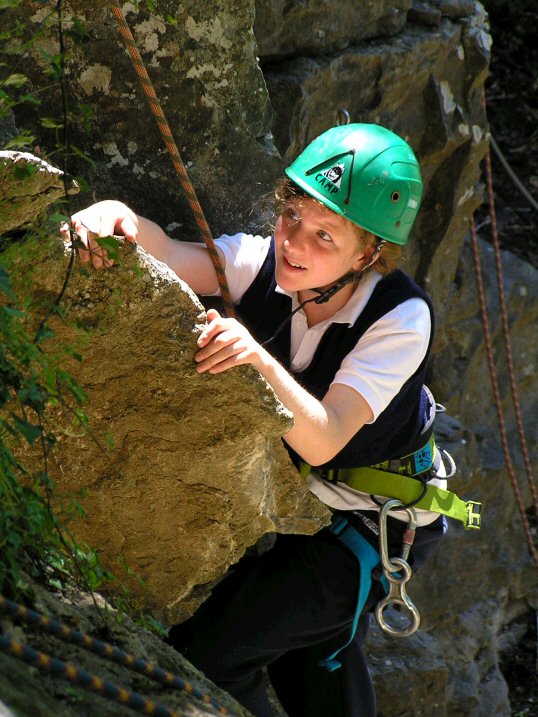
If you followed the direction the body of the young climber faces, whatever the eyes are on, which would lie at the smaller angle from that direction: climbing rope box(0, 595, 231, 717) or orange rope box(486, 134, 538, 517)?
the climbing rope

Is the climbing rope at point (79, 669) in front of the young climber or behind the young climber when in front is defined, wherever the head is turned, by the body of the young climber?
in front

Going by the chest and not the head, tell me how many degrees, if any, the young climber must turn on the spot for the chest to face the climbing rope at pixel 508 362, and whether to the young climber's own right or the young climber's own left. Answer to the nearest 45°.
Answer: approximately 180°

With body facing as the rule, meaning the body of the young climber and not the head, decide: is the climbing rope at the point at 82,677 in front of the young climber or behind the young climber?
in front

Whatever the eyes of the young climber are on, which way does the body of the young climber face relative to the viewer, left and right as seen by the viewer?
facing the viewer and to the left of the viewer
